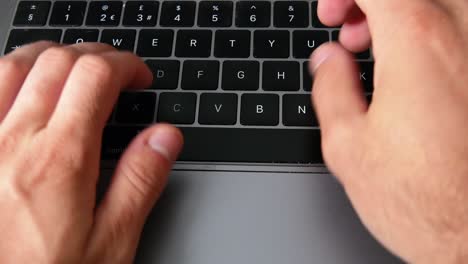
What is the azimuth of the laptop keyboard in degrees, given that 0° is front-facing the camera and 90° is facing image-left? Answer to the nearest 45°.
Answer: approximately 0°
